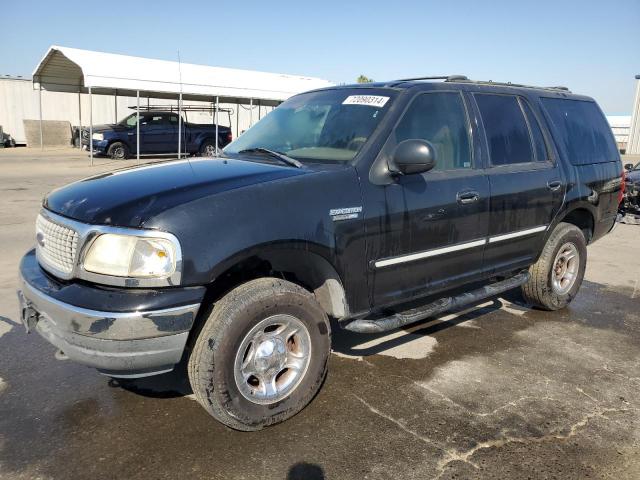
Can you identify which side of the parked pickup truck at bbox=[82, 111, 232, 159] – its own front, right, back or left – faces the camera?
left

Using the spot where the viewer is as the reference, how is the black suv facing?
facing the viewer and to the left of the viewer

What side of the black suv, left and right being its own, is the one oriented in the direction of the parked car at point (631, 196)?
back

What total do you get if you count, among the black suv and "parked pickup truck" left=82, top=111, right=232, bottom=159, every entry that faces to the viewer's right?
0

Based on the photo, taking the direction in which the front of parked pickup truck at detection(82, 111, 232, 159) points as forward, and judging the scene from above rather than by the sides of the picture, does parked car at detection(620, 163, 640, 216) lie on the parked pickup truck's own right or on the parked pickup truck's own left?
on the parked pickup truck's own left

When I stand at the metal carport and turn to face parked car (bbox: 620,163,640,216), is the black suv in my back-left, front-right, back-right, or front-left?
front-right

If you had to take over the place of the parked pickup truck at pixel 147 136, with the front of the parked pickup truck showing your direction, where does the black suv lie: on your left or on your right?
on your left

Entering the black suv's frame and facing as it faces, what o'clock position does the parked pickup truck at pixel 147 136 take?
The parked pickup truck is roughly at 4 o'clock from the black suv.

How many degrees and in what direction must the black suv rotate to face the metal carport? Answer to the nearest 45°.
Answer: approximately 135° to its right
